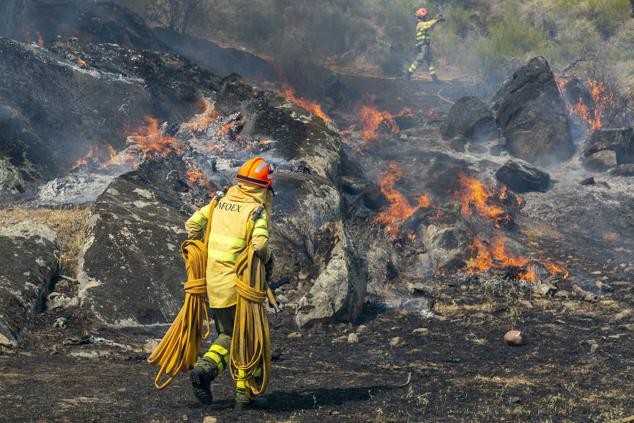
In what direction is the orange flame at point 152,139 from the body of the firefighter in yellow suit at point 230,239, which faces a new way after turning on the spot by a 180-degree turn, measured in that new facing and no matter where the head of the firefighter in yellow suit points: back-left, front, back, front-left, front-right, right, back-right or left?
back-right

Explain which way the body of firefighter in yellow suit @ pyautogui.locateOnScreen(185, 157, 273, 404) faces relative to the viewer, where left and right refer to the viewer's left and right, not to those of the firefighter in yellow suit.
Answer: facing away from the viewer and to the right of the viewer

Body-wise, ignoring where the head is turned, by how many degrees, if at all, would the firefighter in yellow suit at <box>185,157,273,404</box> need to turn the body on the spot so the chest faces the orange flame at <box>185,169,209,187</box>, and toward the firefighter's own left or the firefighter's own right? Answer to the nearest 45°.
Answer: approximately 45° to the firefighter's own left

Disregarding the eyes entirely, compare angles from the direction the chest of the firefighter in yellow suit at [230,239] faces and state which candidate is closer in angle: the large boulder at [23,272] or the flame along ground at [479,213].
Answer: the flame along ground

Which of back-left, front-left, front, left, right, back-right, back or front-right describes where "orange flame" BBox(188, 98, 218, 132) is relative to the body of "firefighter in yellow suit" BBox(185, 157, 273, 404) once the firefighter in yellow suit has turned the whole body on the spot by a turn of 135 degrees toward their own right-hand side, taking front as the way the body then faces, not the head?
back

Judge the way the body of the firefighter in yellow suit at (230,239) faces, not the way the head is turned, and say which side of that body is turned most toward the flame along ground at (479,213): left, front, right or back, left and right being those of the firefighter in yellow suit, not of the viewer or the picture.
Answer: front

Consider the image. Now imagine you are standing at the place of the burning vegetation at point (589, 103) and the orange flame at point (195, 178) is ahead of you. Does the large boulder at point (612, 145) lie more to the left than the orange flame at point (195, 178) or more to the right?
left

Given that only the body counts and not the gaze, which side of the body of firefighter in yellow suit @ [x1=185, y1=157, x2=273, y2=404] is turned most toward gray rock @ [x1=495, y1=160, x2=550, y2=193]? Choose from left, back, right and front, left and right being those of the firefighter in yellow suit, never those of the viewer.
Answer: front

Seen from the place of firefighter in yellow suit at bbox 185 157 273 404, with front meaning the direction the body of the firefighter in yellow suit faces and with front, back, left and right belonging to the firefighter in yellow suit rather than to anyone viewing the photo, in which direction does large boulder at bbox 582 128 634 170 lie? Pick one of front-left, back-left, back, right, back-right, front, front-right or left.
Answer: front

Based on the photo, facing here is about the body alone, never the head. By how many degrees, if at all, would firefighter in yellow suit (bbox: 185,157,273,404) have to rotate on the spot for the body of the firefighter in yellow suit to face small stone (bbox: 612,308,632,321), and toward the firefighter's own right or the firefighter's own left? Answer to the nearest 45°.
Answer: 0° — they already face it

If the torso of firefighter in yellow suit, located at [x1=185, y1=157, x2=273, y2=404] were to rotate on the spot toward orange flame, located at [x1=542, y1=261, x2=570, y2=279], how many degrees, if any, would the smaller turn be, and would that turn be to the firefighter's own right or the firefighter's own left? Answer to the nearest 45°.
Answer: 0° — they already face it

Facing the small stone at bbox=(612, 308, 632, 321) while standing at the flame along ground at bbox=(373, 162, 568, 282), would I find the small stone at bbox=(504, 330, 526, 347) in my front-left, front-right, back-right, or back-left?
front-right

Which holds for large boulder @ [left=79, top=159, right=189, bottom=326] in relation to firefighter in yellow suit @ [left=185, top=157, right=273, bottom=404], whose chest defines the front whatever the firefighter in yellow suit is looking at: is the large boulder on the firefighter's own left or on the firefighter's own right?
on the firefighter's own left

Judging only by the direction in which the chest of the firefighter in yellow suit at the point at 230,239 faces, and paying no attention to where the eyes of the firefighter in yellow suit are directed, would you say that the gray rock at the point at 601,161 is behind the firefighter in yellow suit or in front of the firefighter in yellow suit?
in front
